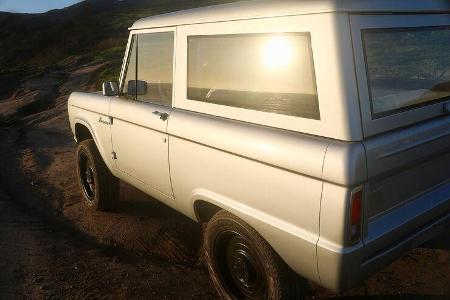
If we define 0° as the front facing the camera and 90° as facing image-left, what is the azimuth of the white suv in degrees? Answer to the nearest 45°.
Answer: approximately 135°
